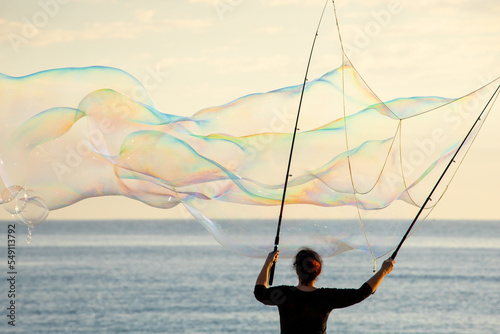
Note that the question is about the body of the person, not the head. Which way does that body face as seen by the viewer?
away from the camera

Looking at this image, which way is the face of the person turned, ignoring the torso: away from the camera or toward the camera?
away from the camera
